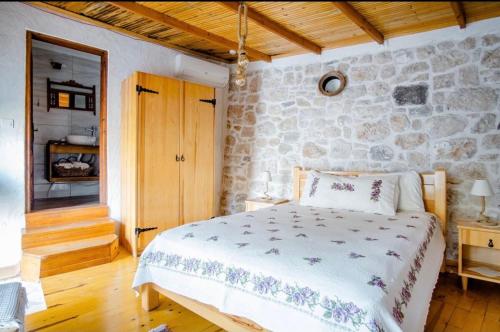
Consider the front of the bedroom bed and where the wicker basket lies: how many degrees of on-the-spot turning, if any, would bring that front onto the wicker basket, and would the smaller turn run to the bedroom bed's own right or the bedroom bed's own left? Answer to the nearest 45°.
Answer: approximately 90° to the bedroom bed's own right

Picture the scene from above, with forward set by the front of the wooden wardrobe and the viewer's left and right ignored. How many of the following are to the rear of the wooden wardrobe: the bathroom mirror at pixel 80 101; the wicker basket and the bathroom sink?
3

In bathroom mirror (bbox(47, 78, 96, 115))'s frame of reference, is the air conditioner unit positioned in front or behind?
in front

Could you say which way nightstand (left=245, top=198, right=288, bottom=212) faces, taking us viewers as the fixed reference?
facing the viewer and to the left of the viewer

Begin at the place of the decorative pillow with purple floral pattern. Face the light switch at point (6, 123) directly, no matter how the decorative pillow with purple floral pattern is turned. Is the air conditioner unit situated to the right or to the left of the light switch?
right

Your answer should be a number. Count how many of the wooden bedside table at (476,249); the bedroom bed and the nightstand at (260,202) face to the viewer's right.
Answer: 0

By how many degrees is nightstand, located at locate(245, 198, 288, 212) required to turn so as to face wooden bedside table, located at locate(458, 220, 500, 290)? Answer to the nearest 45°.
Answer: approximately 90° to its left

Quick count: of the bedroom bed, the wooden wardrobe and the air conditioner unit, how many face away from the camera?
0

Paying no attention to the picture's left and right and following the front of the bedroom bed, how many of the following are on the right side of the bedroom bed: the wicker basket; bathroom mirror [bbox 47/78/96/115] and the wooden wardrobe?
3

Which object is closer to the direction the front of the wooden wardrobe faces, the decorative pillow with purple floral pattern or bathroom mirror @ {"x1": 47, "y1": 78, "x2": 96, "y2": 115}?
the decorative pillow with purple floral pattern

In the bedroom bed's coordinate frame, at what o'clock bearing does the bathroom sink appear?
The bathroom sink is roughly at 3 o'clock from the bedroom bed.

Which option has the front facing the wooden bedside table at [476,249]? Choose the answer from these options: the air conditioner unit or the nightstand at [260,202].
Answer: the air conditioner unit

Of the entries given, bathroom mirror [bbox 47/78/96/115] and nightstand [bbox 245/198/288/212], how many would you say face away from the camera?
0
